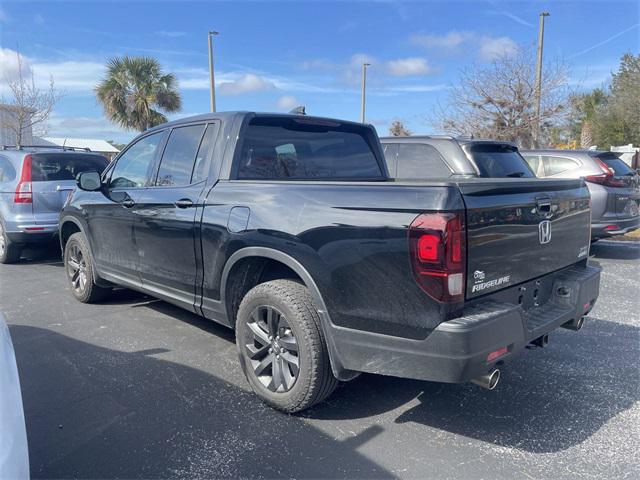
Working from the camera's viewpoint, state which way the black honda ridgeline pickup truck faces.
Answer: facing away from the viewer and to the left of the viewer

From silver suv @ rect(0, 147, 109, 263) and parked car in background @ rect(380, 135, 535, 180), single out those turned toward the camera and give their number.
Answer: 0

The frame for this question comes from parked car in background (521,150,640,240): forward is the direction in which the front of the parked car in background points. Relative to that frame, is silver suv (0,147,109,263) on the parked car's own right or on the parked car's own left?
on the parked car's own left

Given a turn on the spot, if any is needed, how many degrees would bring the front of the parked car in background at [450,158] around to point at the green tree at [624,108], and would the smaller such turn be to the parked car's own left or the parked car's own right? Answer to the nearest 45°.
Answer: approximately 45° to the parked car's own right

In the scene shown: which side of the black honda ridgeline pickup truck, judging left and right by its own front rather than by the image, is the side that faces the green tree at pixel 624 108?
right

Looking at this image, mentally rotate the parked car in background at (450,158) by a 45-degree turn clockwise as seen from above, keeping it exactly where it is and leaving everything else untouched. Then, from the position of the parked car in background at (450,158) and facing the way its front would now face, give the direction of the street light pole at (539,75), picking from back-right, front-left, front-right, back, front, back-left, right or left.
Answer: front

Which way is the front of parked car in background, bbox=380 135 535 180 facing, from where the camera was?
facing away from the viewer and to the left of the viewer

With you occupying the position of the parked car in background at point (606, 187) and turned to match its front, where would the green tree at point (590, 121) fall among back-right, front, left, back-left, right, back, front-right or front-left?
front-right

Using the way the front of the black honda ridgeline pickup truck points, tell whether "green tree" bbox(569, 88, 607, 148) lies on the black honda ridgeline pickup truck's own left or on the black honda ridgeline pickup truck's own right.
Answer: on the black honda ridgeline pickup truck's own right

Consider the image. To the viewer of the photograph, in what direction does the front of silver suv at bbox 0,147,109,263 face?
facing away from the viewer and to the left of the viewer

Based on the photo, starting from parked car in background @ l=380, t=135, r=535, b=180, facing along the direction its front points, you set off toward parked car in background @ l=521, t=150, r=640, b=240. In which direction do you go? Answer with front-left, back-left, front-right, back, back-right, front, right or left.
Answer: right
